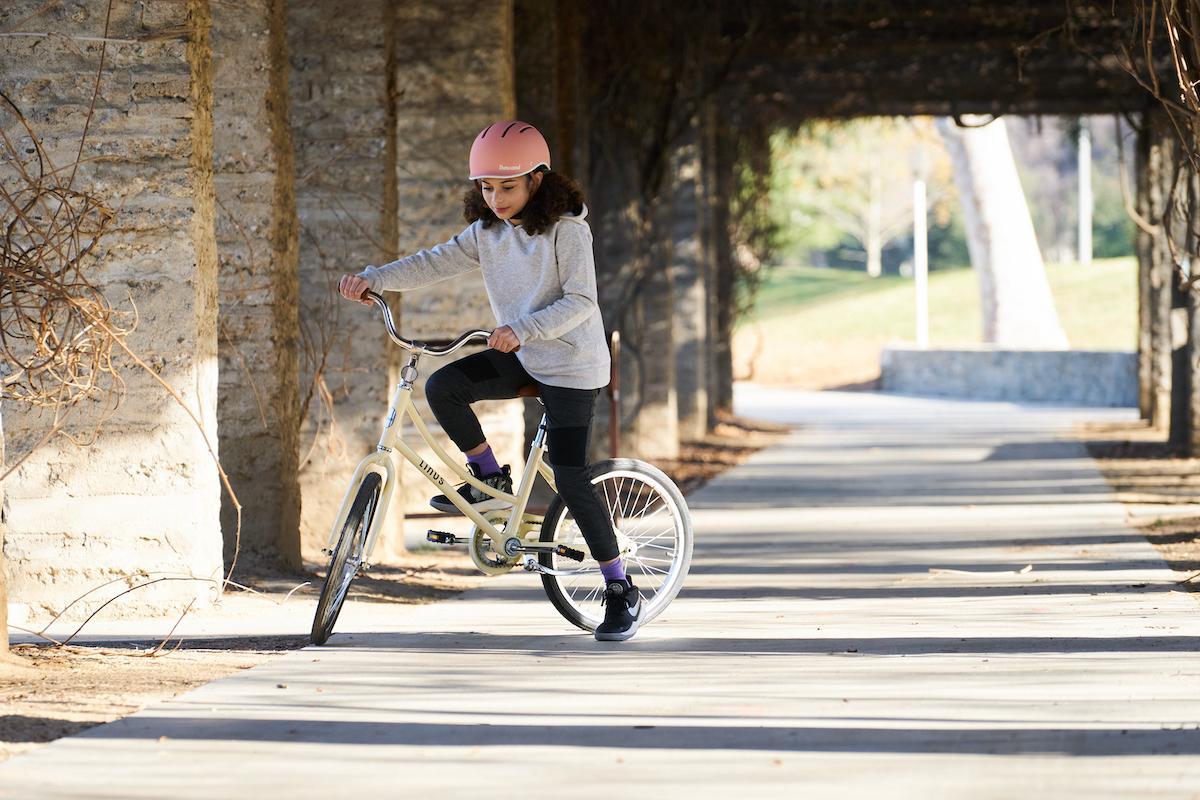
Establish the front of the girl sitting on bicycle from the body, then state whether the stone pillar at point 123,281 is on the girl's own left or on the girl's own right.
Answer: on the girl's own right

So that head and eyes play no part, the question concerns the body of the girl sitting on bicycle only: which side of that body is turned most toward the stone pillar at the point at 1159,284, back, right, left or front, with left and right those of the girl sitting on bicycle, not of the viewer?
back

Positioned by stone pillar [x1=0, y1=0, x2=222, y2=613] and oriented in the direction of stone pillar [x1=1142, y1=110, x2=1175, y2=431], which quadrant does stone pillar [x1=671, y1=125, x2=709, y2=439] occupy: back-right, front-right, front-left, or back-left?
front-left

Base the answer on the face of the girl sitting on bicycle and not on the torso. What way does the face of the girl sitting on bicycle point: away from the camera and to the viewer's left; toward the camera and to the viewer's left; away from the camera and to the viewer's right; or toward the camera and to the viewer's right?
toward the camera and to the viewer's left

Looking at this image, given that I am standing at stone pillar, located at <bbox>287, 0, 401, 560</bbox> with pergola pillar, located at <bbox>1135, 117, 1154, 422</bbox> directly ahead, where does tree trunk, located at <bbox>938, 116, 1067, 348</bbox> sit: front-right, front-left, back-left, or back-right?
front-left

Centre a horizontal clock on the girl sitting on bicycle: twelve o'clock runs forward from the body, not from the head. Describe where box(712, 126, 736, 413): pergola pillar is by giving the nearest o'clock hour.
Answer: The pergola pillar is roughly at 5 o'clock from the girl sitting on bicycle.

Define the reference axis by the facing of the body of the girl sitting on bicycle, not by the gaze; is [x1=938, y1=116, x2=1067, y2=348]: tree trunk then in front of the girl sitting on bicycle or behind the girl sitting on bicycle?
behind

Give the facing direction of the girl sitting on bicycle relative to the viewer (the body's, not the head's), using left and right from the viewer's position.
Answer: facing the viewer and to the left of the viewer

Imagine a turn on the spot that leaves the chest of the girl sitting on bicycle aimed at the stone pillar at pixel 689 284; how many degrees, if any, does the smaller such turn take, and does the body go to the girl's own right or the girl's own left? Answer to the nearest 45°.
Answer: approximately 135° to the girl's own right
